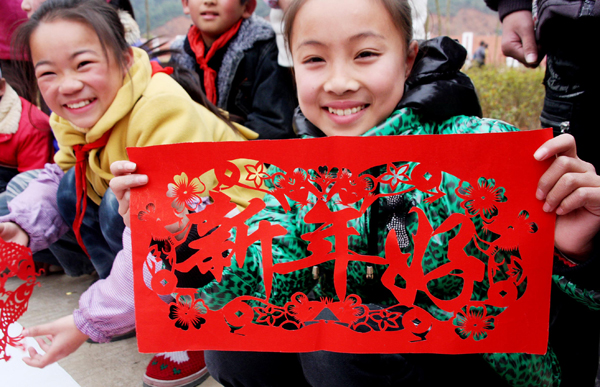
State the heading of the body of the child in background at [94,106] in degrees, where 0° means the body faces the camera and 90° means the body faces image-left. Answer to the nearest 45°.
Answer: approximately 45°

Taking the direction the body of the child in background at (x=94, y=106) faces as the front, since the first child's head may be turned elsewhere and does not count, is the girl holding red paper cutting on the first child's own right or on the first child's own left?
on the first child's own left

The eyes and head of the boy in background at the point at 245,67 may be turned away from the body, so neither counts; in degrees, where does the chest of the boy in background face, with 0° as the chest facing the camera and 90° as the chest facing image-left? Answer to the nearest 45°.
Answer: approximately 45°

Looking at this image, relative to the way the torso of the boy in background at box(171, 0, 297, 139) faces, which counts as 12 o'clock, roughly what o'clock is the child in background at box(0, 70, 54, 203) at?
The child in background is roughly at 2 o'clock from the boy in background.

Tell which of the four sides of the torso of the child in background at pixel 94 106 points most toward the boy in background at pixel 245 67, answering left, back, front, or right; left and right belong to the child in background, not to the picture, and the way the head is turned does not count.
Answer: back

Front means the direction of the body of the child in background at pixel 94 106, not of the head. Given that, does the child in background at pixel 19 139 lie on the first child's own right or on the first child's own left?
on the first child's own right

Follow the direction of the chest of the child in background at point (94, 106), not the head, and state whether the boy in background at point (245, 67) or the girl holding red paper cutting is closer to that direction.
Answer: the girl holding red paper cutting
